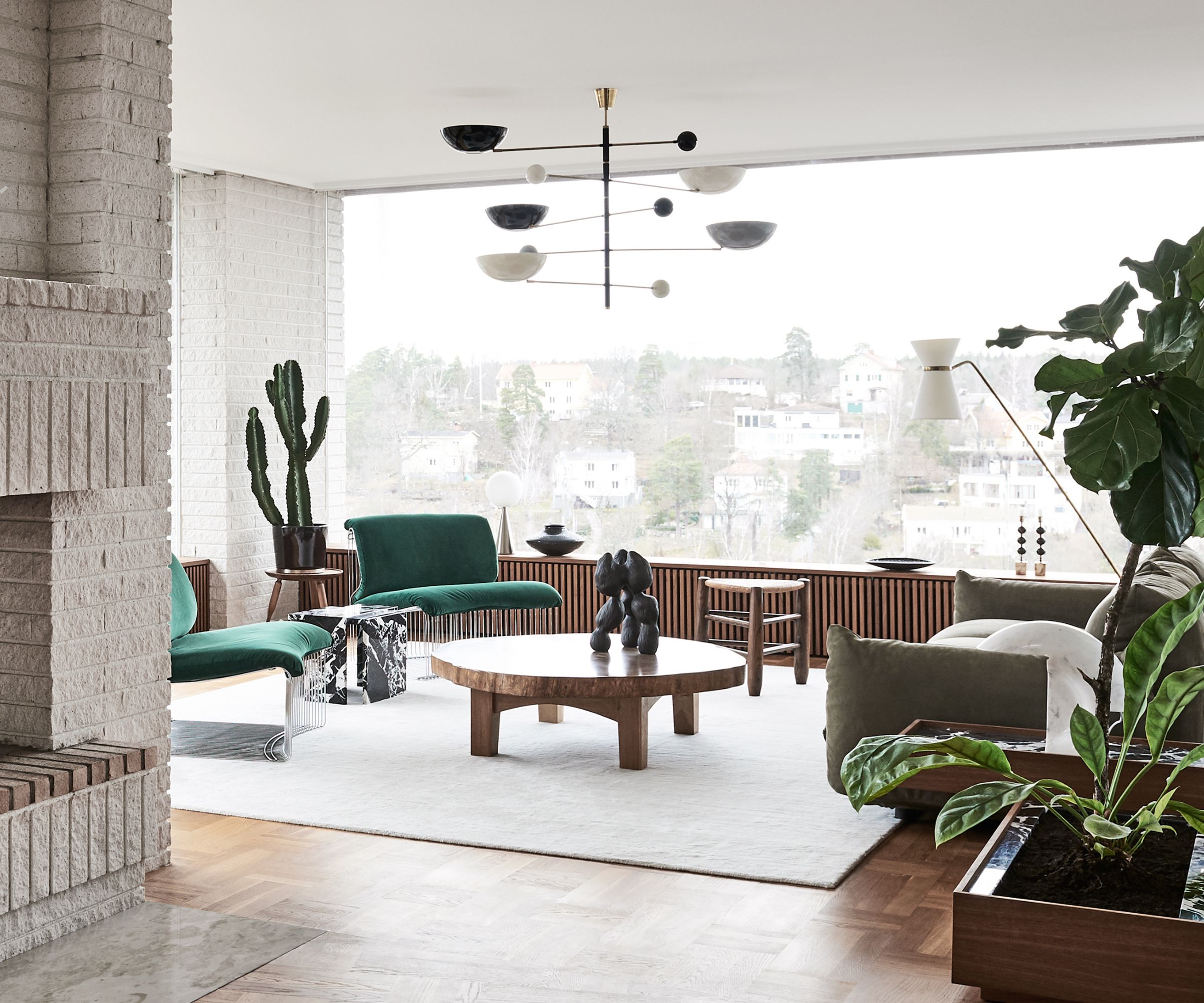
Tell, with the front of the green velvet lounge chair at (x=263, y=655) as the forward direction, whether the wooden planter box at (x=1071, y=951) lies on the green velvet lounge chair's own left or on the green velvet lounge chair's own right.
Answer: on the green velvet lounge chair's own right

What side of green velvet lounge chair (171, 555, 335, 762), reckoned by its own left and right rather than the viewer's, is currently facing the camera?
right

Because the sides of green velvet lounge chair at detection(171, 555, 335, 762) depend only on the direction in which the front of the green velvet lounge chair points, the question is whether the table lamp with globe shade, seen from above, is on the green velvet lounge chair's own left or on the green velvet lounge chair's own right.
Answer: on the green velvet lounge chair's own left

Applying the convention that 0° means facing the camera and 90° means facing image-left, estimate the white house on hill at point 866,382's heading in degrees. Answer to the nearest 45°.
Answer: approximately 0°

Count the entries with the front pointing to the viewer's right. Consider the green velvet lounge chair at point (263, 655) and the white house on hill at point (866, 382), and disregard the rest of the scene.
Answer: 1

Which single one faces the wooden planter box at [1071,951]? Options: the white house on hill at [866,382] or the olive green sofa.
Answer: the white house on hill

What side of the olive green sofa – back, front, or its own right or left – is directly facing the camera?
left

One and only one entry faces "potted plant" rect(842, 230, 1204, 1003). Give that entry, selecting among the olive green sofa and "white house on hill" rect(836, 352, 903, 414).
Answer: the white house on hill

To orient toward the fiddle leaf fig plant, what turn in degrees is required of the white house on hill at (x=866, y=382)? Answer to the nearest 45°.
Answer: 0° — it already faces it

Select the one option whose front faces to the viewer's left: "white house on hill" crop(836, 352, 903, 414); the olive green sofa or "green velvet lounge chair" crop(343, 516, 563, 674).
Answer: the olive green sofa

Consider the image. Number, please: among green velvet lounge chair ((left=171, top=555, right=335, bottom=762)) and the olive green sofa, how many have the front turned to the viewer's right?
1
